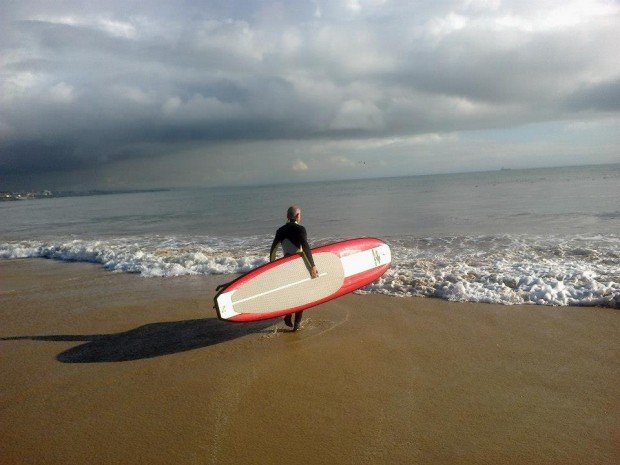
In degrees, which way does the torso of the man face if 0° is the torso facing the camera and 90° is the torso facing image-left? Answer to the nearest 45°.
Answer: approximately 225°
